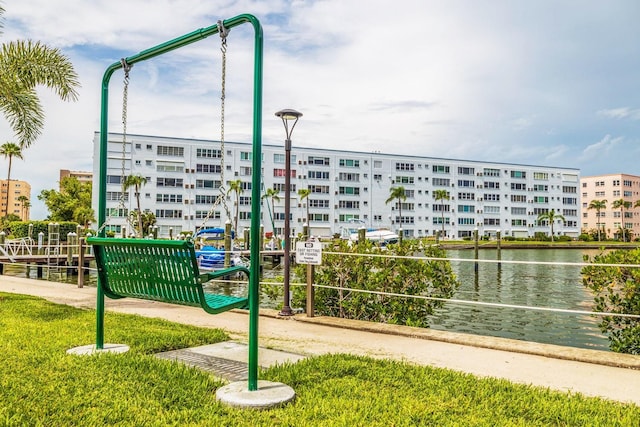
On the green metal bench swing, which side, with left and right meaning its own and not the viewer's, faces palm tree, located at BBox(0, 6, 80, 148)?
left

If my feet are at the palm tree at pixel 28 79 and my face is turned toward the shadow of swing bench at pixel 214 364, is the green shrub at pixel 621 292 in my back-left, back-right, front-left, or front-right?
front-left

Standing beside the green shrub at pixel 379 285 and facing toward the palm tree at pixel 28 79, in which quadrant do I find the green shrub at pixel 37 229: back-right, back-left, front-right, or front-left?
front-right

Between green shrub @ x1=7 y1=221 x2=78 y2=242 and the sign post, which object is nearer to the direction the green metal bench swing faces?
the sign post

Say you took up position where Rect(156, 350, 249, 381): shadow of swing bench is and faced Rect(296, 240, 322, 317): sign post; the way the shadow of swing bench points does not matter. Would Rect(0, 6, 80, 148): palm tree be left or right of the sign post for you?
left

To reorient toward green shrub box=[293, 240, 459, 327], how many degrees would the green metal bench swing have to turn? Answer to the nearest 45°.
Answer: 0° — it already faces it

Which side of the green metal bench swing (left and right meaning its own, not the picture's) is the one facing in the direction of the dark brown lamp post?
front
